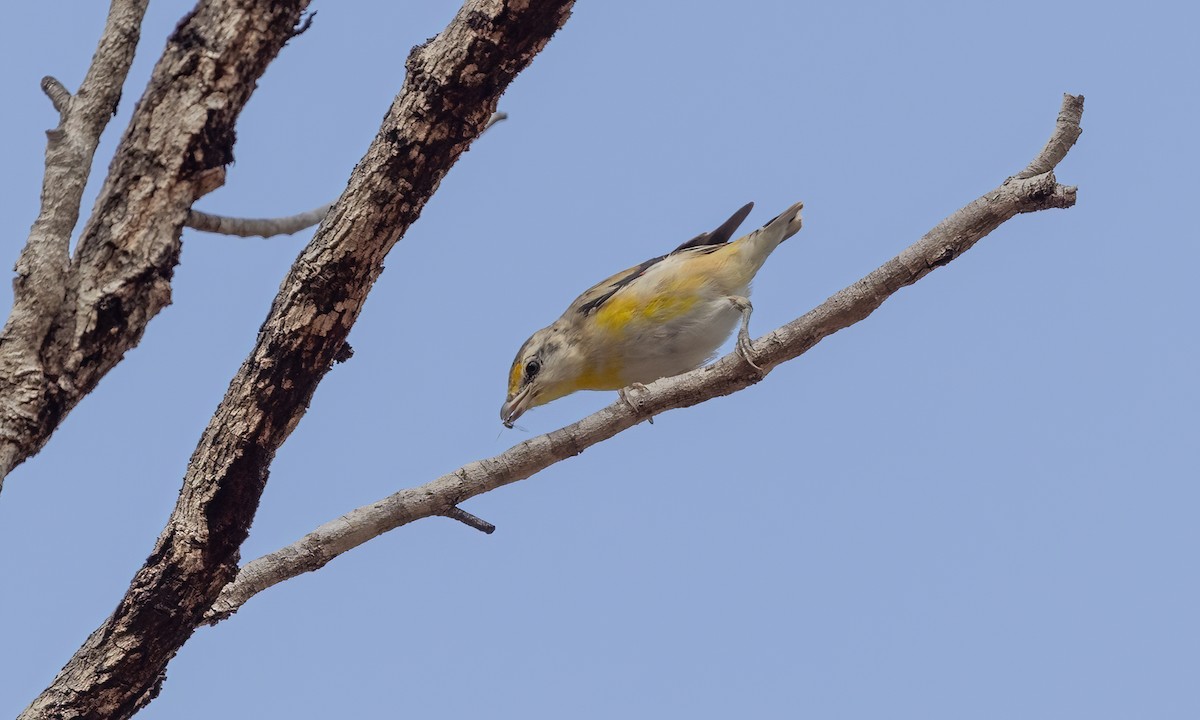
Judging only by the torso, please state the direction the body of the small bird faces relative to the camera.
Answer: to the viewer's left

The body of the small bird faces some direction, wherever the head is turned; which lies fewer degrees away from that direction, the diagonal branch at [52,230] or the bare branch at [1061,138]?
the diagonal branch

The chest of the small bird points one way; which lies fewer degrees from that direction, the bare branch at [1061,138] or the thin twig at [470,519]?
the thin twig
